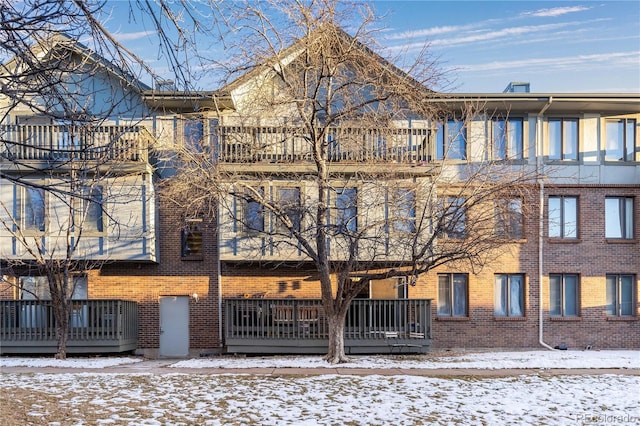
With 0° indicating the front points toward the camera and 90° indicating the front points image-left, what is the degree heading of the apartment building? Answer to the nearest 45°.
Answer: approximately 0°
